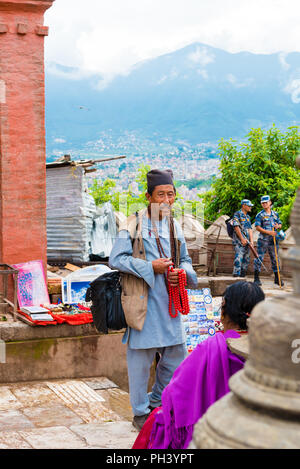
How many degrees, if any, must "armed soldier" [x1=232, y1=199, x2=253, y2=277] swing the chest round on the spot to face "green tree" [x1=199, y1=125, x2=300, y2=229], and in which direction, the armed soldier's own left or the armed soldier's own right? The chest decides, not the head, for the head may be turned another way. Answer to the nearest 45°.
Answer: approximately 135° to the armed soldier's own left

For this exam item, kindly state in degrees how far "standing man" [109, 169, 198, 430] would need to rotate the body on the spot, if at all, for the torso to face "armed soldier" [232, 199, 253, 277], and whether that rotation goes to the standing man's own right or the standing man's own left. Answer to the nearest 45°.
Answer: approximately 135° to the standing man's own left

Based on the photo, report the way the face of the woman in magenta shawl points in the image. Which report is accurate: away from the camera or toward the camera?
away from the camera

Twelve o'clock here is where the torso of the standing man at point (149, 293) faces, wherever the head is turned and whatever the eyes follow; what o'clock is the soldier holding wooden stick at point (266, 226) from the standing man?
The soldier holding wooden stick is roughly at 8 o'clock from the standing man.

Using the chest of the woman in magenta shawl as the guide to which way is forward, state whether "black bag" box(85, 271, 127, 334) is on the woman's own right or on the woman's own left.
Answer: on the woman's own left

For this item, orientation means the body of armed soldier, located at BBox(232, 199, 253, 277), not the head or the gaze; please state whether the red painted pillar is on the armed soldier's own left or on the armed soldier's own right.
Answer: on the armed soldier's own right

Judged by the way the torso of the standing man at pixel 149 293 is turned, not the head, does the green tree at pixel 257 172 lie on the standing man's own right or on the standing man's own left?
on the standing man's own left
